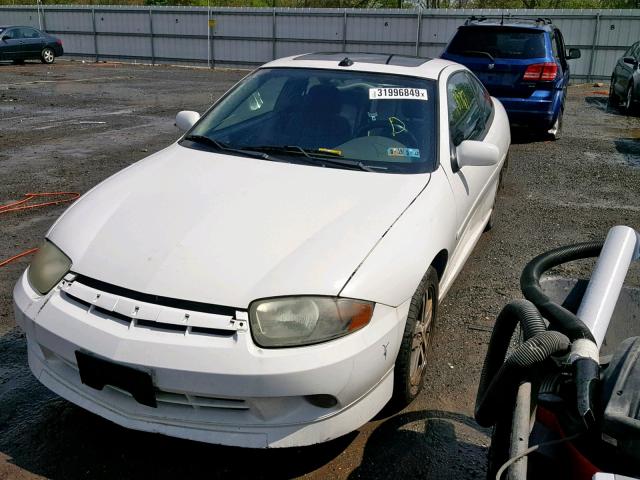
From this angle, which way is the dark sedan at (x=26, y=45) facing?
to the viewer's left

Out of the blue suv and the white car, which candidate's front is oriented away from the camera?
the blue suv

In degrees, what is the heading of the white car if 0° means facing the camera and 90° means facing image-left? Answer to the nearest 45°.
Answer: approximately 45°

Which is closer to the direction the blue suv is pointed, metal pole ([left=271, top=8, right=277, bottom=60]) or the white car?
the metal pole

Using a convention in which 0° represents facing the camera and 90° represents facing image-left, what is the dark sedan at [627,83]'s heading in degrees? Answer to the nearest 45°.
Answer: approximately 45°

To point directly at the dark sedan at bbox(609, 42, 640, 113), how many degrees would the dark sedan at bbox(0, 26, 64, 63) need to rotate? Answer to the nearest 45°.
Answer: approximately 135° to its left

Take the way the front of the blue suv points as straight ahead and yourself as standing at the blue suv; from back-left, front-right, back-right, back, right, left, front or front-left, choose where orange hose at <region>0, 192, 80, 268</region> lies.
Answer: back-left

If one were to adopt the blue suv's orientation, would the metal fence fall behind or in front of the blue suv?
in front

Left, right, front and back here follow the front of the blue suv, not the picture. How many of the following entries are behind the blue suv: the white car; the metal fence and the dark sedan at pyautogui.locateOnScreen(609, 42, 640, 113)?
1

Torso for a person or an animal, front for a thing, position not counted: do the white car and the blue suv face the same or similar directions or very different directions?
very different directions

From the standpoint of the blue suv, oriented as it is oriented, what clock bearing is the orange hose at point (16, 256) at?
The orange hose is roughly at 7 o'clock from the blue suv.

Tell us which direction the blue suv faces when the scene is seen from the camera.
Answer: facing away from the viewer

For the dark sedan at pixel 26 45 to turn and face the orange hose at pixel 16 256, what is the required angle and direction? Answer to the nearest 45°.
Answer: approximately 90° to its left

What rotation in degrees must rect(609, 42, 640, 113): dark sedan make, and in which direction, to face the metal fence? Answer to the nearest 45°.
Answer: approximately 90° to its right
